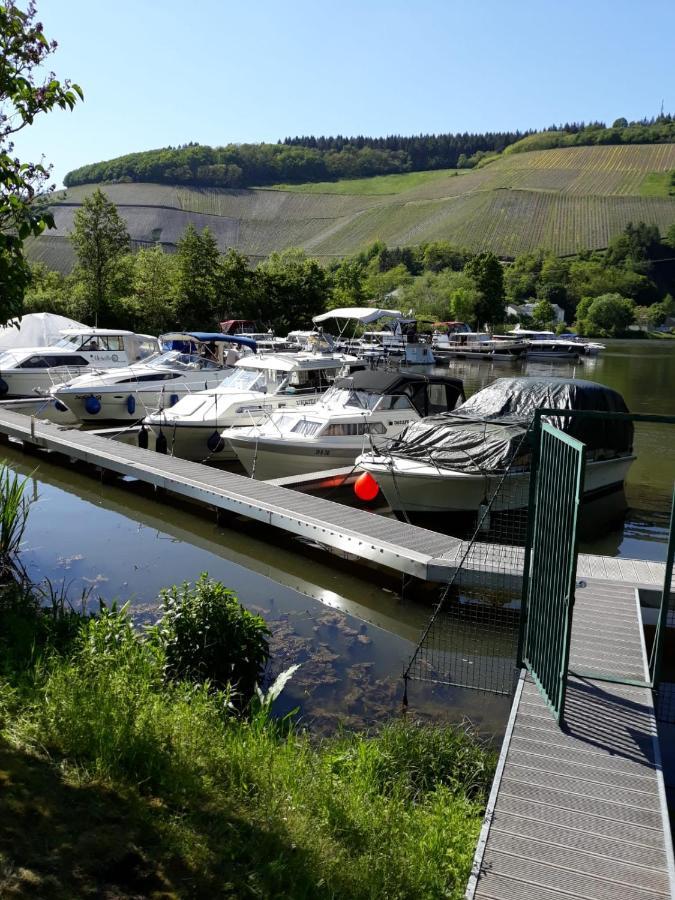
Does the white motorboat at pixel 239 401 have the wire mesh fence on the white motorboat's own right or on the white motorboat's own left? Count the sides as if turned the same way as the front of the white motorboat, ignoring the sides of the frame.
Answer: on the white motorboat's own left

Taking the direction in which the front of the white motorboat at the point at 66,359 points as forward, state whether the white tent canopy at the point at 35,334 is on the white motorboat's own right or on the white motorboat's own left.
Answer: on the white motorboat's own right

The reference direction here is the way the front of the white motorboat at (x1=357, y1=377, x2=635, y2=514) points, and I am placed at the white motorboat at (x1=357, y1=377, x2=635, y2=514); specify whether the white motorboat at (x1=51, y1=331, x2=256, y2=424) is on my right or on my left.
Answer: on my right

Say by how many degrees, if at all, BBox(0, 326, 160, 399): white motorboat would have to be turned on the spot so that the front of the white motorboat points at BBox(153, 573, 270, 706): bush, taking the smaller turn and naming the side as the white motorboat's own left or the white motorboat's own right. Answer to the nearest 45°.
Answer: approximately 45° to the white motorboat's own left

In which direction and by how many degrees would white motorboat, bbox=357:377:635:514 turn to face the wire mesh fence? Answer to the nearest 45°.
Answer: approximately 45° to its left

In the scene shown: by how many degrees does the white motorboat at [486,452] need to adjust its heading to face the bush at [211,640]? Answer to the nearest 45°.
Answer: approximately 45° to its left

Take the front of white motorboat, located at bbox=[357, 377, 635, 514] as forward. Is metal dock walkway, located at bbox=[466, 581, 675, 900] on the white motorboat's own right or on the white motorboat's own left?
on the white motorboat's own left
